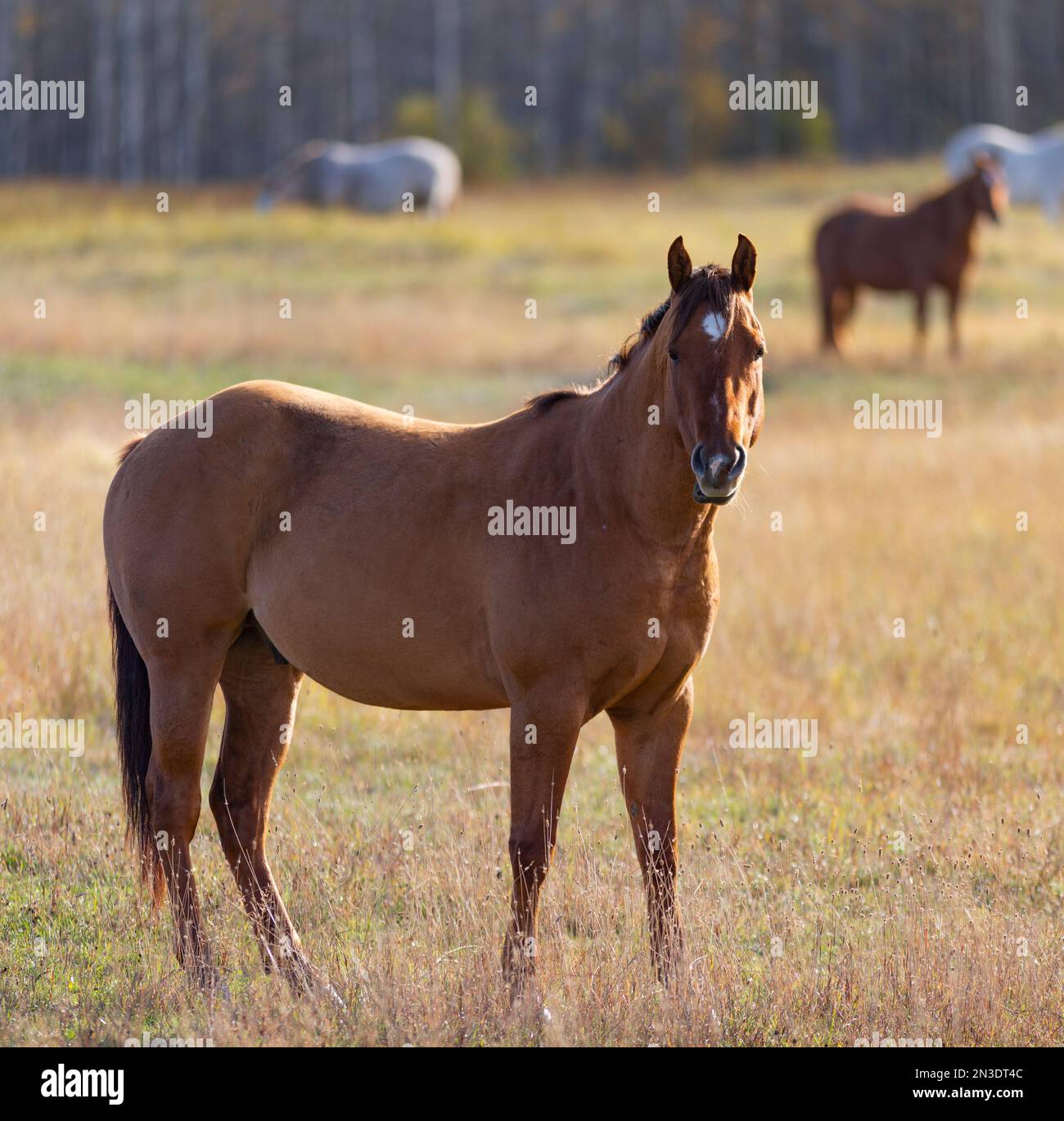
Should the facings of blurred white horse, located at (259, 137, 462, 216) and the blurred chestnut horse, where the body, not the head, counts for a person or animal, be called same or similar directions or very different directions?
very different directions

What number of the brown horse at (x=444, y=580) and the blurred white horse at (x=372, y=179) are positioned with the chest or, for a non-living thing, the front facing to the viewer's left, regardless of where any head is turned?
1

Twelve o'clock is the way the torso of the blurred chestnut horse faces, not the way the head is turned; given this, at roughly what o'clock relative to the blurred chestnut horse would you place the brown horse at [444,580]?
The brown horse is roughly at 3 o'clock from the blurred chestnut horse.

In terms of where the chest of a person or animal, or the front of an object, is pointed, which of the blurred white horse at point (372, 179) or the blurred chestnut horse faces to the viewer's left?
the blurred white horse

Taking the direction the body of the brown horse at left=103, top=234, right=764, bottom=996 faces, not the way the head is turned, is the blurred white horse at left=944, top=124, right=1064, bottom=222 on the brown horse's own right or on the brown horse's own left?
on the brown horse's own left

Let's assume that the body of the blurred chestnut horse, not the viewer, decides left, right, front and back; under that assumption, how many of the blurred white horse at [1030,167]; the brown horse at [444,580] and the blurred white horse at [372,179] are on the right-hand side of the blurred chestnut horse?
1

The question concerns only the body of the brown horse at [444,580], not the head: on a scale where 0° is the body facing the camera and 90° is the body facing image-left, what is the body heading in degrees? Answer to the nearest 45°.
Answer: approximately 315°

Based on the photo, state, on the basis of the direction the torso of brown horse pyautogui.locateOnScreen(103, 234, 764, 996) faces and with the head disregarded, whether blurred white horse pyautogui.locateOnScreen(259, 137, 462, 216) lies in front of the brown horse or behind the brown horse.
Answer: behind

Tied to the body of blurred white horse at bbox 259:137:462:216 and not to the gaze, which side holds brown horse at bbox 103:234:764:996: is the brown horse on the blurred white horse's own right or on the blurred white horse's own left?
on the blurred white horse's own left

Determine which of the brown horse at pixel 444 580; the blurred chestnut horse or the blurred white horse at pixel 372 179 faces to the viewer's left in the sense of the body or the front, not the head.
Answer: the blurred white horse

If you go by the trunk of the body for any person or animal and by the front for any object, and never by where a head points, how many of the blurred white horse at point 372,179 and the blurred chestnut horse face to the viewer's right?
1

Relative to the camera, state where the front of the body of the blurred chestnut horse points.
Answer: to the viewer's right

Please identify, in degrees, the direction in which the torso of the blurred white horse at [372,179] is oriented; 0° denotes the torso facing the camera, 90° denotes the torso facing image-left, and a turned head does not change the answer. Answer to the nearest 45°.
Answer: approximately 90°
